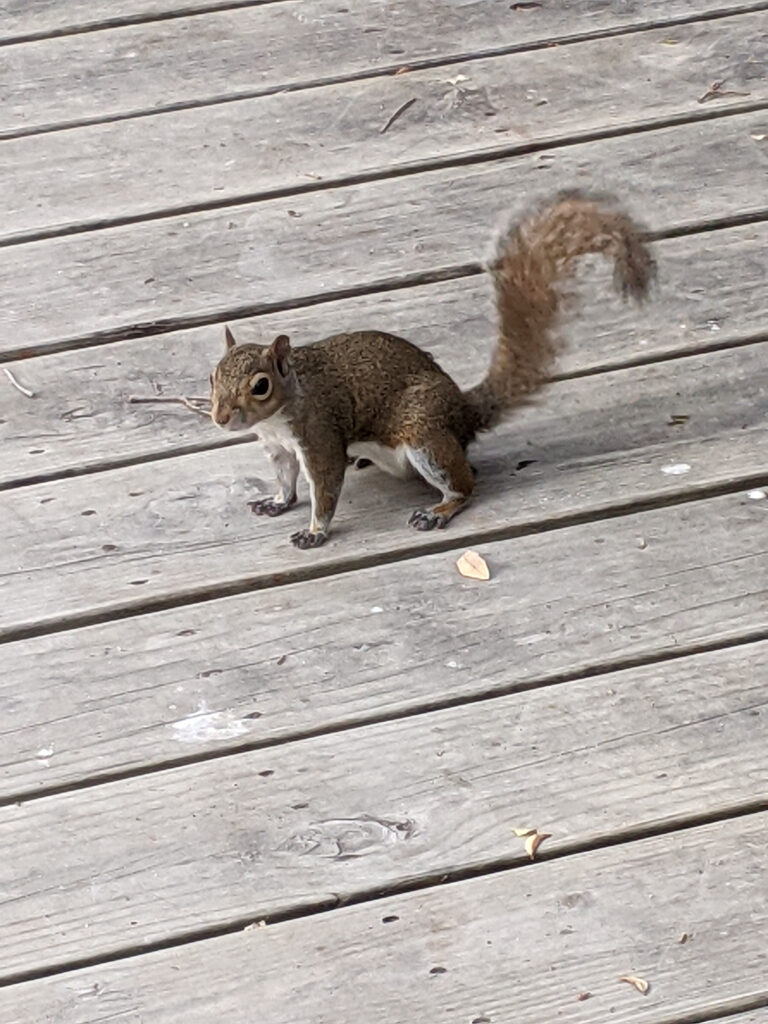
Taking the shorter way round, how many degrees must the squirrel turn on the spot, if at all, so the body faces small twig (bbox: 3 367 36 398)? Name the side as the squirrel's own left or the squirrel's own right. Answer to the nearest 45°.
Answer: approximately 45° to the squirrel's own right

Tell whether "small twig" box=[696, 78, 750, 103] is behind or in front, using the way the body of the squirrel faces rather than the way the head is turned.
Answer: behind

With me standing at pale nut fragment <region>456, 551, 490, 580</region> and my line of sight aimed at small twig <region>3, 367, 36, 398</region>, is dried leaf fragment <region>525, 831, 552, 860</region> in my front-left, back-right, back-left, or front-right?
back-left

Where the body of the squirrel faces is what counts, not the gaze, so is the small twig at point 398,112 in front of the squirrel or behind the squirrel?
behind

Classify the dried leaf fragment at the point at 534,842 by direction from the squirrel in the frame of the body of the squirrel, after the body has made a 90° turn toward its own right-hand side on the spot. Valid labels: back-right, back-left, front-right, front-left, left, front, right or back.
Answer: back-left

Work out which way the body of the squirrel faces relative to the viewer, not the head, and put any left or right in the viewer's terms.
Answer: facing the viewer and to the left of the viewer
